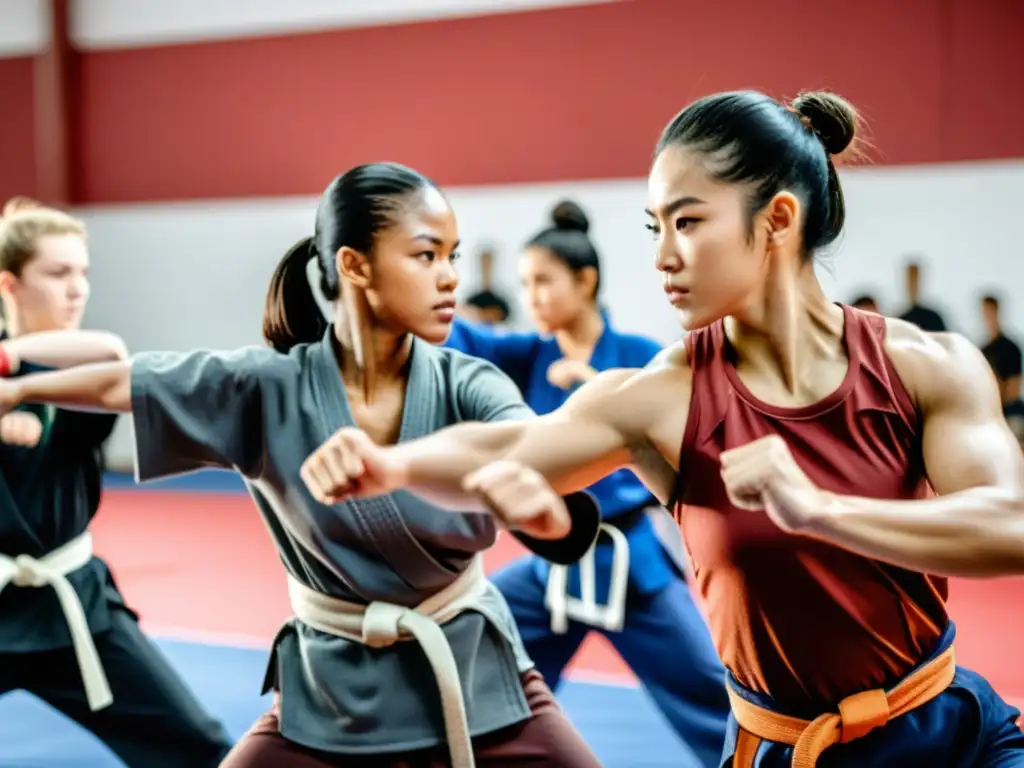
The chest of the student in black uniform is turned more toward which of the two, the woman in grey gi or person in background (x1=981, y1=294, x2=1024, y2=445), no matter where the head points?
the woman in grey gi

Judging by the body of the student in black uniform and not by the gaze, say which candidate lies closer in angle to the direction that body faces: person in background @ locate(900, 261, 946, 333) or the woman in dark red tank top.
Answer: the woman in dark red tank top

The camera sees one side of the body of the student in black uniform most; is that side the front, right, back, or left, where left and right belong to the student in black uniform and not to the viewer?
front

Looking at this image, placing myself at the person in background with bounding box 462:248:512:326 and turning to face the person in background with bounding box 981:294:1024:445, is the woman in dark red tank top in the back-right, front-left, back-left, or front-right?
front-right

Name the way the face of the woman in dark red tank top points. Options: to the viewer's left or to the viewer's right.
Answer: to the viewer's left

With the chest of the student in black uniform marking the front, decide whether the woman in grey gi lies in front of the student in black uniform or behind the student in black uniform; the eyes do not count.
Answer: in front

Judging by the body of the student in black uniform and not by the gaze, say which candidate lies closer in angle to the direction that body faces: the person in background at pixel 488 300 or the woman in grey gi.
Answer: the woman in grey gi

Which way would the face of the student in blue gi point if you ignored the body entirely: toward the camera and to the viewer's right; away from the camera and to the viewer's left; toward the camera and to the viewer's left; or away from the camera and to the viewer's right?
toward the camera and to the viewer's left

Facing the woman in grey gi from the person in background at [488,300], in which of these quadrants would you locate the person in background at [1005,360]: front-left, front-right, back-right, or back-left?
front-left

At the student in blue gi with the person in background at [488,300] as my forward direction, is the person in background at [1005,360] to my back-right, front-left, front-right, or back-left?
front-right

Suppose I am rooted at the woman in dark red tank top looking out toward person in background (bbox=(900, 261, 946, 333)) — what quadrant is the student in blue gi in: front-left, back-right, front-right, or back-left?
front-left

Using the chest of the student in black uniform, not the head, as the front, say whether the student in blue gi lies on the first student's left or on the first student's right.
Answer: on the first student's left
